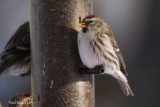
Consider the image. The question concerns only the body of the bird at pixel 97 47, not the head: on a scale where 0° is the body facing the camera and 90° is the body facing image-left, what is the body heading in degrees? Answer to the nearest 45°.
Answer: approximately 45°

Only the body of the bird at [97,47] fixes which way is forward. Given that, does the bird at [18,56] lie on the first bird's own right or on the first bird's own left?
on the first bird's own right
